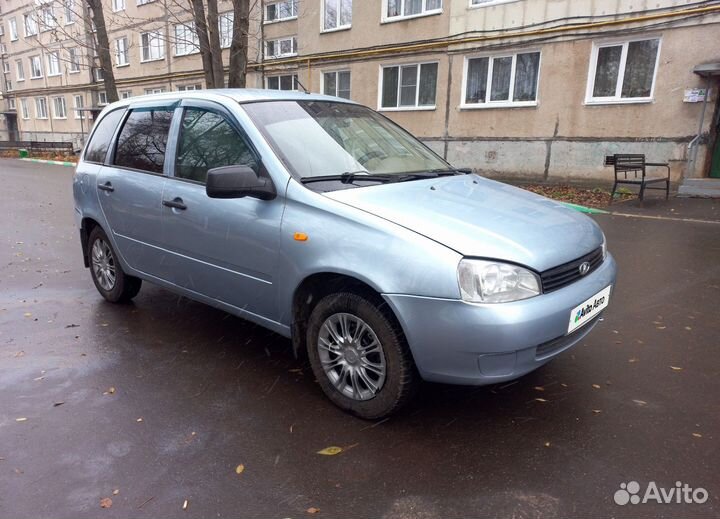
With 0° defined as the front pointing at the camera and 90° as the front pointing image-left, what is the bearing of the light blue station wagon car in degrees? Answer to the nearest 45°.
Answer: approximately 315°

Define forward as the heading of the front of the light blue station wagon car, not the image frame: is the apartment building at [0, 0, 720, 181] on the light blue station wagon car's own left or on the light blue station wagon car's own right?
on the light blue station wagon car's own left
